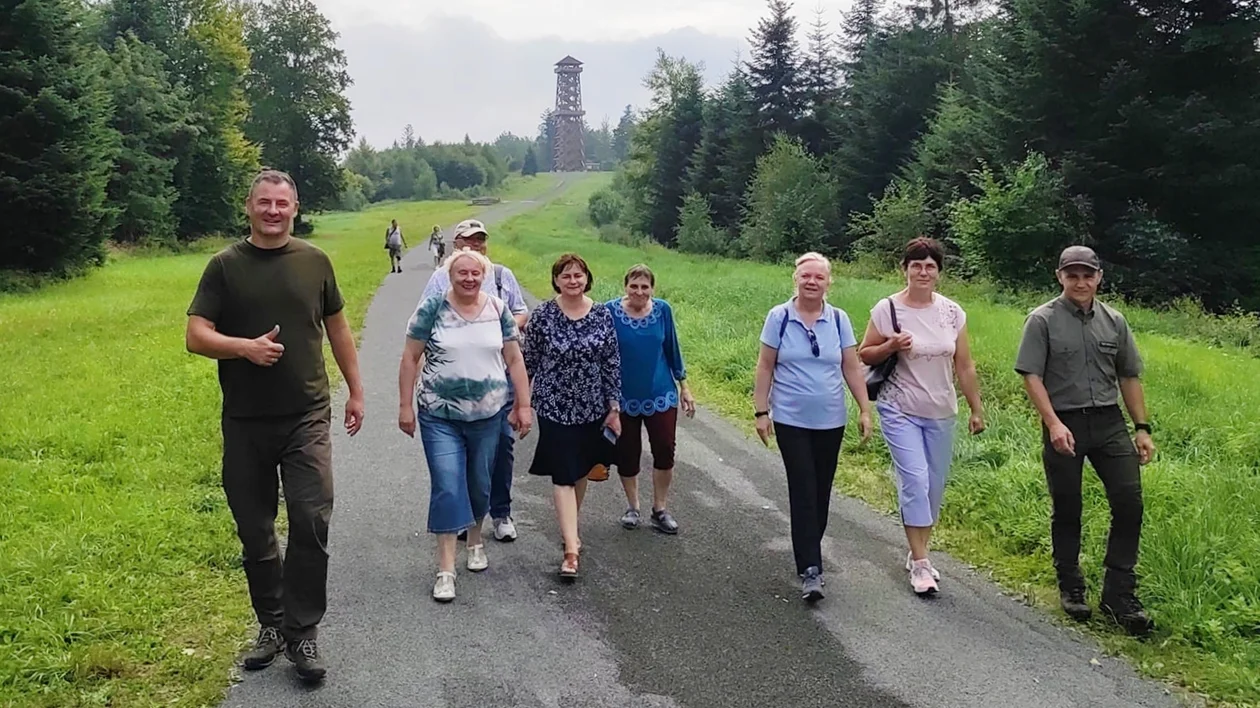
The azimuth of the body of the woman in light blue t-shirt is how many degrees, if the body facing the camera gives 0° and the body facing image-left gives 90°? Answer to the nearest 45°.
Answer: approximately 0°

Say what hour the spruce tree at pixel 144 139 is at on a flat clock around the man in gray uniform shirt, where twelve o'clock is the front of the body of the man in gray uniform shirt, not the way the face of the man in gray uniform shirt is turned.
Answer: The spruce tree is roughly at 4 o'clock from the man in gray uniform shirt.

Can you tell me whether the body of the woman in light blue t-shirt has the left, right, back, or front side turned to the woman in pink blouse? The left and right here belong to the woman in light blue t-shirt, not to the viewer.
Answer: left

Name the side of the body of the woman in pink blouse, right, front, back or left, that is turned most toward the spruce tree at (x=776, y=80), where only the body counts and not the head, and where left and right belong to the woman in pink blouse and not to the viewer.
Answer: back

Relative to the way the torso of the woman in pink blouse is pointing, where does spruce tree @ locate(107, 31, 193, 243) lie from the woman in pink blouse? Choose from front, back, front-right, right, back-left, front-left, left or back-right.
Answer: back-right

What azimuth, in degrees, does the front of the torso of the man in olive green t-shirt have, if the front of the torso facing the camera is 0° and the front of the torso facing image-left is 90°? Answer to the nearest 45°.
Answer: approximately 0°

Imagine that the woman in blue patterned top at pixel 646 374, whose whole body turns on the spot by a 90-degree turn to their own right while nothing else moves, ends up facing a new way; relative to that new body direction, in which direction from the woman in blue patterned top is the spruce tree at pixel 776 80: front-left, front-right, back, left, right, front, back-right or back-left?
right
